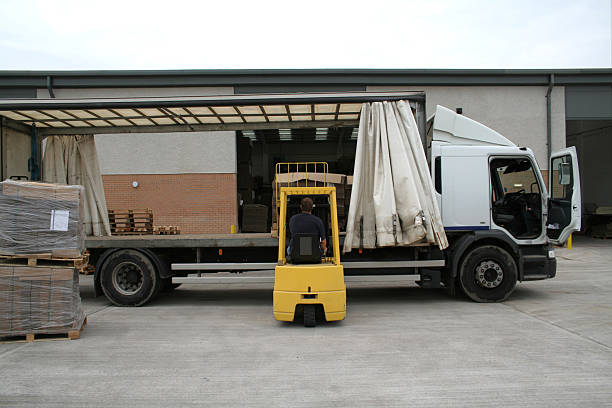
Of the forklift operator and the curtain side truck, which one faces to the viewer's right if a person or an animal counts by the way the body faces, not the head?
the curtain side truck

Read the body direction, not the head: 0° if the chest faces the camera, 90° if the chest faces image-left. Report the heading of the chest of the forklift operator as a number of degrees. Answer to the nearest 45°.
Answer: approximately 180°

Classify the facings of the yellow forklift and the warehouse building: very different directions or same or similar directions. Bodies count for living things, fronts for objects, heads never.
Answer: very different directions

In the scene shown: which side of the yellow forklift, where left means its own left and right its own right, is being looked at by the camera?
back

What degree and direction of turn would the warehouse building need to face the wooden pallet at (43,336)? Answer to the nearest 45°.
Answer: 0° — it already faces it

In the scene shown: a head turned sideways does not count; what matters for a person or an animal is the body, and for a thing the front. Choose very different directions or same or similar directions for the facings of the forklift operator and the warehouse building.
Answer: very different directions

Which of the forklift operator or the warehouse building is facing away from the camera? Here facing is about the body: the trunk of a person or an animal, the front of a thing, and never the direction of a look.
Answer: the forklift operator

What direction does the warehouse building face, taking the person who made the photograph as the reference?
facing the viewer

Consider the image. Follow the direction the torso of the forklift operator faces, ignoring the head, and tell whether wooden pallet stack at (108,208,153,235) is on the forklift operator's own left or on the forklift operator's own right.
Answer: on the forklift operator's own left

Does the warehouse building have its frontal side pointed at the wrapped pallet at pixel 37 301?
yes

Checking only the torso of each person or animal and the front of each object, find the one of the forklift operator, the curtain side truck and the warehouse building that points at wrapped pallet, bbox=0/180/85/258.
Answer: the warehouse building

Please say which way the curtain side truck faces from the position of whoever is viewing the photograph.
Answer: facing to the right of the viewer

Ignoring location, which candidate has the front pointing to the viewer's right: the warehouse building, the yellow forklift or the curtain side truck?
the curtain side truck

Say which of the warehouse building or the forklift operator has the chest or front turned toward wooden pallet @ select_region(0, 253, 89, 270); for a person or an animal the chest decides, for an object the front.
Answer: the warehouse building

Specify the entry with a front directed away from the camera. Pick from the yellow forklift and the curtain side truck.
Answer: the yellow forklift

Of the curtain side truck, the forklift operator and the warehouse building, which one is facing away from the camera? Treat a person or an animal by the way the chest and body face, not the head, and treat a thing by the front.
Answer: the forklift operator
